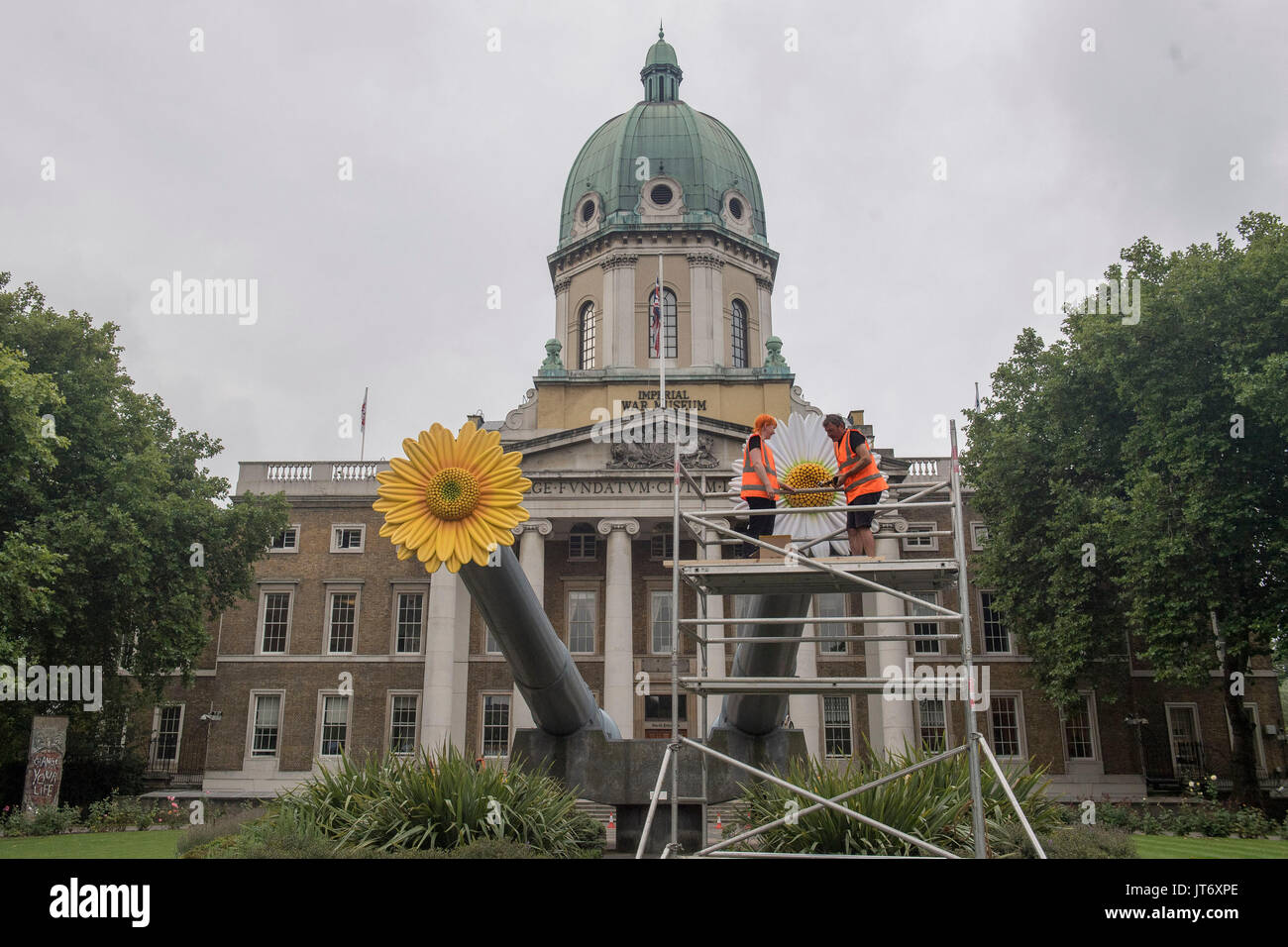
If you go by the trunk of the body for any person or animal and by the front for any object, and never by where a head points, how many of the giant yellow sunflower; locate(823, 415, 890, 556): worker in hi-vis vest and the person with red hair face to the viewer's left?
1

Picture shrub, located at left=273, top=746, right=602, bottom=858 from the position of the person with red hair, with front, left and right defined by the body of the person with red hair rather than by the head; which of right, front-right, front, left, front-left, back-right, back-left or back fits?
back

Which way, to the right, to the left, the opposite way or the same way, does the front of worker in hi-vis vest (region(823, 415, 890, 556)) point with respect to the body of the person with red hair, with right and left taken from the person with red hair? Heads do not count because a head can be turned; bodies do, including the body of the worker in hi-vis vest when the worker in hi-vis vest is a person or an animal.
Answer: the opposite way

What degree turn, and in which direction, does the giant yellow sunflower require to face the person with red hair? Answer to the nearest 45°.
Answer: approximately 135° to its left

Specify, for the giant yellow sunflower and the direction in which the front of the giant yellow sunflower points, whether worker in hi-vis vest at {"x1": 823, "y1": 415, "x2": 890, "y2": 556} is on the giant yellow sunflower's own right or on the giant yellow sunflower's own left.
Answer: on the giant yellow sunflower's own left

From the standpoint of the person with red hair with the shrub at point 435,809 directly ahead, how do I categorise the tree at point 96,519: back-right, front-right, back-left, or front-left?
front-right

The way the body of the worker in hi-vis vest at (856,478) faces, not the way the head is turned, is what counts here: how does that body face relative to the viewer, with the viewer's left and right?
facing to the left of the viewer

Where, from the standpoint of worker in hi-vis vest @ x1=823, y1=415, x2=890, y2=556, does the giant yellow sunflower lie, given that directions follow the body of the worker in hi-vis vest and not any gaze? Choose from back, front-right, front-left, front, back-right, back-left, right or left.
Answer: front-left

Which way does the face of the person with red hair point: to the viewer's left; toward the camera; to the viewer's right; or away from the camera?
to the viewer's right

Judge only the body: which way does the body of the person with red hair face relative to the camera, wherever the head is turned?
to the viewer's right

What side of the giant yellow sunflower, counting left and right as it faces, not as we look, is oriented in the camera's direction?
front
